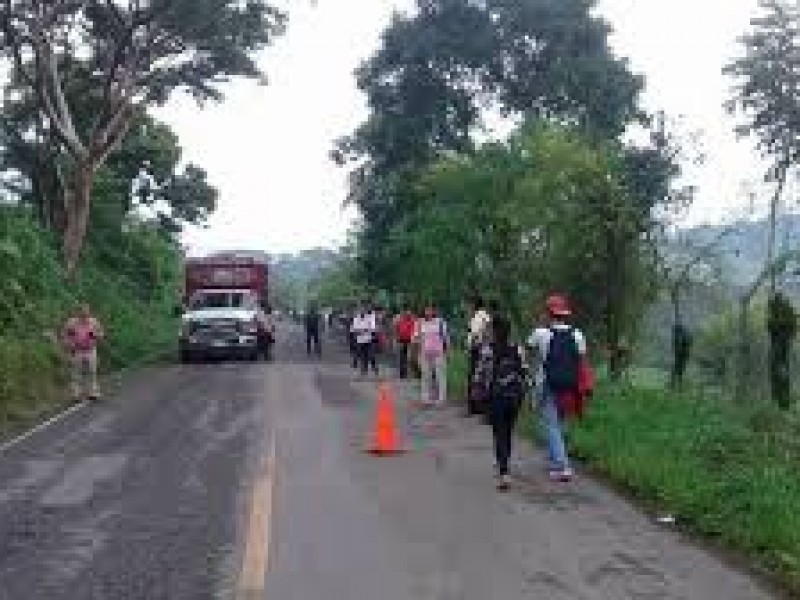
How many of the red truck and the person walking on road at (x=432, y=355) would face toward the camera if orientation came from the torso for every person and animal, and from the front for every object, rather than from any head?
2

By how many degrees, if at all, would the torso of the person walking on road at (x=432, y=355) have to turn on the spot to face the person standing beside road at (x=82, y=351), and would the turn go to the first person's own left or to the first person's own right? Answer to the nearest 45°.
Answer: approximately 90° to the first person's own right

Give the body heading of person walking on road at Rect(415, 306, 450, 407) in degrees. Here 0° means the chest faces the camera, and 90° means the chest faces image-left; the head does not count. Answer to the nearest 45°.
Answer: approximately 0°

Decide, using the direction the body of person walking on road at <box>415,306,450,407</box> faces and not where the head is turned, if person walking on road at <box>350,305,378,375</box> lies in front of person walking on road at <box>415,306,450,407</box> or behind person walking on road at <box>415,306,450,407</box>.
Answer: behind

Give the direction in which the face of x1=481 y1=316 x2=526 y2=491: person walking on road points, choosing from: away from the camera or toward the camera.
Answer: away from the camera

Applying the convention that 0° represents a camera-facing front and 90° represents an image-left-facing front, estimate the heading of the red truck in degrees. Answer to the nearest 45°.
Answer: approximately 0°

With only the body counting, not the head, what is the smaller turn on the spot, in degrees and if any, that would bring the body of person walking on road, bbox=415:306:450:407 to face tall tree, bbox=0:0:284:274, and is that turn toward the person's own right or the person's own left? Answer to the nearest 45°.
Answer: approximately 135° to the person's own right

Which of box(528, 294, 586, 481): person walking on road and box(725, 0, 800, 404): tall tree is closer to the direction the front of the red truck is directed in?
the person walking on road
